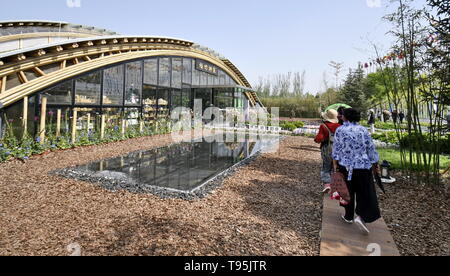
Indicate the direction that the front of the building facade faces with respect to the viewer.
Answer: facing the viewer and to the right of the viewer

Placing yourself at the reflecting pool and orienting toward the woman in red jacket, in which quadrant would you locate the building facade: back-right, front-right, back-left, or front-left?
back-left

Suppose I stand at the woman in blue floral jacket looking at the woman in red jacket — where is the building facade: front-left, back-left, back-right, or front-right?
front-left

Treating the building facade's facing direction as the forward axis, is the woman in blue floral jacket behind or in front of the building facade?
in front

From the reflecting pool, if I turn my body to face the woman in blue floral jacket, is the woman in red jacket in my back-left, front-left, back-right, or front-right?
front-left

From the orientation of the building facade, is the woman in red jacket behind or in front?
in front
